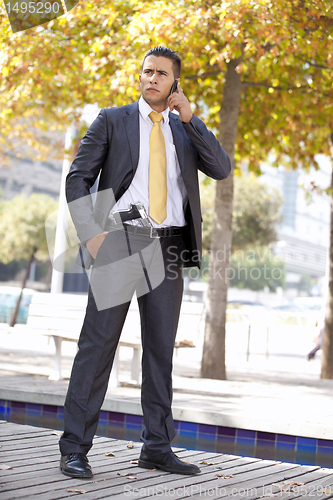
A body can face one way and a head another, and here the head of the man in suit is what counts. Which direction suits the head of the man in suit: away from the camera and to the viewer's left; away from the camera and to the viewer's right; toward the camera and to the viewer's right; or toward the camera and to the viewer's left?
toward the camera and to the viewer's left

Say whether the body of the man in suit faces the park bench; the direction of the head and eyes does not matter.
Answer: no

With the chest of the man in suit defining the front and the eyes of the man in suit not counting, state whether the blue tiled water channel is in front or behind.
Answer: behind

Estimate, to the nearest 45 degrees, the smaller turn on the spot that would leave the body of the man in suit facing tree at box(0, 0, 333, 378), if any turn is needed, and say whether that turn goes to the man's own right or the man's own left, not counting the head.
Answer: approximately 180°

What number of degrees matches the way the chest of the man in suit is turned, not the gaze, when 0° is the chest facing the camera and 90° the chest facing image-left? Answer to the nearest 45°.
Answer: approximately 0°

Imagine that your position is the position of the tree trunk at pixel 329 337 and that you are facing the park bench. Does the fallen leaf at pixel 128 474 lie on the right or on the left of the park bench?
left

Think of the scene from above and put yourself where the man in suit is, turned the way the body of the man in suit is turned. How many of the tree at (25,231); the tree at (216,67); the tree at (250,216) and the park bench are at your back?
4

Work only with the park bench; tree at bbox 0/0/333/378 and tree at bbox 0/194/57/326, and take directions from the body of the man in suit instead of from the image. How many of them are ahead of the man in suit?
0

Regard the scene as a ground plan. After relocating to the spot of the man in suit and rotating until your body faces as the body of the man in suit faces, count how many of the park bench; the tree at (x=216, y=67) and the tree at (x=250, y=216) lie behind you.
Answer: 3

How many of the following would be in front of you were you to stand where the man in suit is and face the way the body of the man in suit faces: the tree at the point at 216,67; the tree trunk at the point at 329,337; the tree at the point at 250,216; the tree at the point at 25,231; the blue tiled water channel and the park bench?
0

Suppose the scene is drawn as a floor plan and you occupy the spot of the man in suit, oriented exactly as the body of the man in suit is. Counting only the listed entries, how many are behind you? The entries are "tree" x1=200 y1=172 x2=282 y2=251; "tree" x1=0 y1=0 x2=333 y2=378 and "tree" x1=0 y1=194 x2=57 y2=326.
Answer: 3

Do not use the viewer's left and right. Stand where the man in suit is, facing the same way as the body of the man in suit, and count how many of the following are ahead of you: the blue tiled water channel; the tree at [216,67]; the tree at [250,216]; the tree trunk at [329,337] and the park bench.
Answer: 0

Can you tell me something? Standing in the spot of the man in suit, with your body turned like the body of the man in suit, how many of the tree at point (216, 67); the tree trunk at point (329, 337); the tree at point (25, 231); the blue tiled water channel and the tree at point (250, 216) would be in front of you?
0
